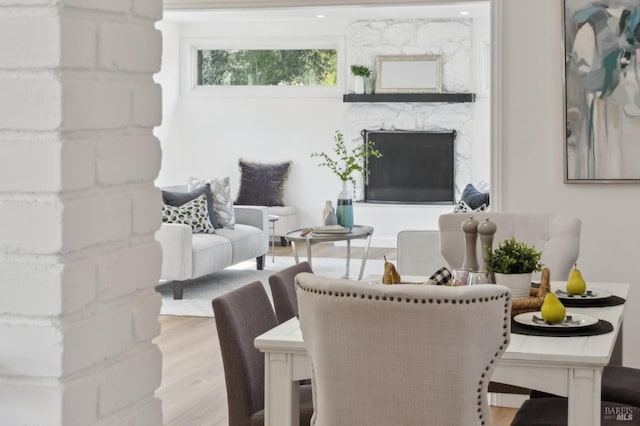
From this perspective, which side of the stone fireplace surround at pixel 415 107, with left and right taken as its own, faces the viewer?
front

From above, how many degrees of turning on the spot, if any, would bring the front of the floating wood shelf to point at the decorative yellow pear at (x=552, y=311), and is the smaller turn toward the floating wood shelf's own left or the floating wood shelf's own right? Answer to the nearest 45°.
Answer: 0° — it already faces it

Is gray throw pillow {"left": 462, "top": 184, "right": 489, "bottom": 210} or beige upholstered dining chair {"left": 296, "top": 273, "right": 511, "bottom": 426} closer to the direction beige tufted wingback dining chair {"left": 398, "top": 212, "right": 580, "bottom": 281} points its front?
the beige upholstered dining chair

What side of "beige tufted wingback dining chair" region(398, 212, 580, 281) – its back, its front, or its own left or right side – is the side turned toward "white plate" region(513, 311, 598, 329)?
front

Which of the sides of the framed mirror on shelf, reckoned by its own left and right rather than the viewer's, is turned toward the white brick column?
front

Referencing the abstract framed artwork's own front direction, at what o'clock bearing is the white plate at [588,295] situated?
The white plate is roughly at 12 o'clock from the abstract framed artwork.

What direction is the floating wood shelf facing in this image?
toward the camera

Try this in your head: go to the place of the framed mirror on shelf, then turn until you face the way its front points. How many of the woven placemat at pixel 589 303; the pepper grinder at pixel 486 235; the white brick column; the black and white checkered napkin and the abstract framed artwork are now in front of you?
5

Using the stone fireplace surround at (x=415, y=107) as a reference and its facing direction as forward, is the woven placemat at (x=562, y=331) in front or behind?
in front

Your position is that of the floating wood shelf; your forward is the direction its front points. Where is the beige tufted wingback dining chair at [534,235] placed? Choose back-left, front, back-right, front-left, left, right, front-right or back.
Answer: front

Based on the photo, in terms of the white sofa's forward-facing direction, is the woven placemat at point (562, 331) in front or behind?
in front

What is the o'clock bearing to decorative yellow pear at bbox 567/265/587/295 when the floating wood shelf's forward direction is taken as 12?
The decorative yellow pear is roughly at 12 o'clock from the floating wood shelf.

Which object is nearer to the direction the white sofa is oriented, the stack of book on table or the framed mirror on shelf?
the stack of book on table

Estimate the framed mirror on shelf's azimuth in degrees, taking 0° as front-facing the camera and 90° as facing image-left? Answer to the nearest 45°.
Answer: approximately 0°

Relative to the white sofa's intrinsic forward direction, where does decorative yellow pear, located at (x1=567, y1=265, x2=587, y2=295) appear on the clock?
The decorative yellow pear is roughly at 1 o'clock from the white sofa.
